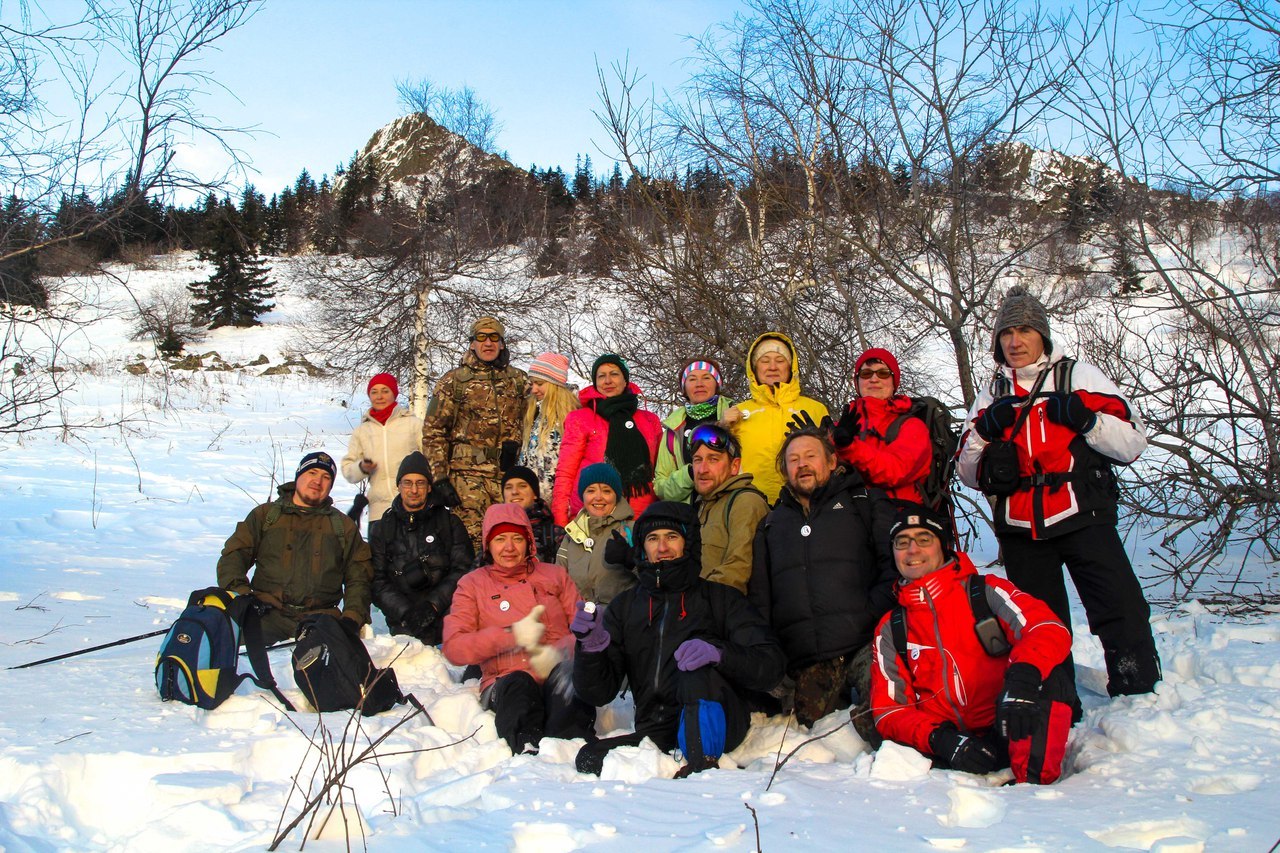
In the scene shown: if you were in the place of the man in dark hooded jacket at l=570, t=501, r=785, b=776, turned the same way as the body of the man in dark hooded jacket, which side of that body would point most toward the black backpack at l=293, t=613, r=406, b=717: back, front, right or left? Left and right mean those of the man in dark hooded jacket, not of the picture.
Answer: right

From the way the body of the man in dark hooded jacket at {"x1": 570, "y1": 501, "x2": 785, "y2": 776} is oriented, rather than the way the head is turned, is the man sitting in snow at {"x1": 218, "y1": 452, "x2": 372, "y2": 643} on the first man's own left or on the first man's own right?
on the first man's own right

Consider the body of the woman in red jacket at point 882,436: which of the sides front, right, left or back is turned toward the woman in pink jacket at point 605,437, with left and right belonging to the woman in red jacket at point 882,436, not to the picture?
right

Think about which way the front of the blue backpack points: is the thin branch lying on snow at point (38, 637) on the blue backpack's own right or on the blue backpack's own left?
on the blue backpack's own right

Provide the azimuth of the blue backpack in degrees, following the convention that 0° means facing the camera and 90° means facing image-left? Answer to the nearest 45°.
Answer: approximately 45°

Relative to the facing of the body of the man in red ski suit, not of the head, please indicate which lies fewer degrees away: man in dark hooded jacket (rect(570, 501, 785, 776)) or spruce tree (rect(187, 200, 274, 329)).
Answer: the man in dark hooded jacket

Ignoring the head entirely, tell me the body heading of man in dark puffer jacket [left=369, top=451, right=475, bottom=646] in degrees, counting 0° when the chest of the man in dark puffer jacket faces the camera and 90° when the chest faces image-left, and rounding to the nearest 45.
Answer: approximately 0°

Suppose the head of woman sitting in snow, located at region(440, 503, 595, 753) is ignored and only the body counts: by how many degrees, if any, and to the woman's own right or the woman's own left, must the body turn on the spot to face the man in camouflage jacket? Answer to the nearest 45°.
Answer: approximately 180°
